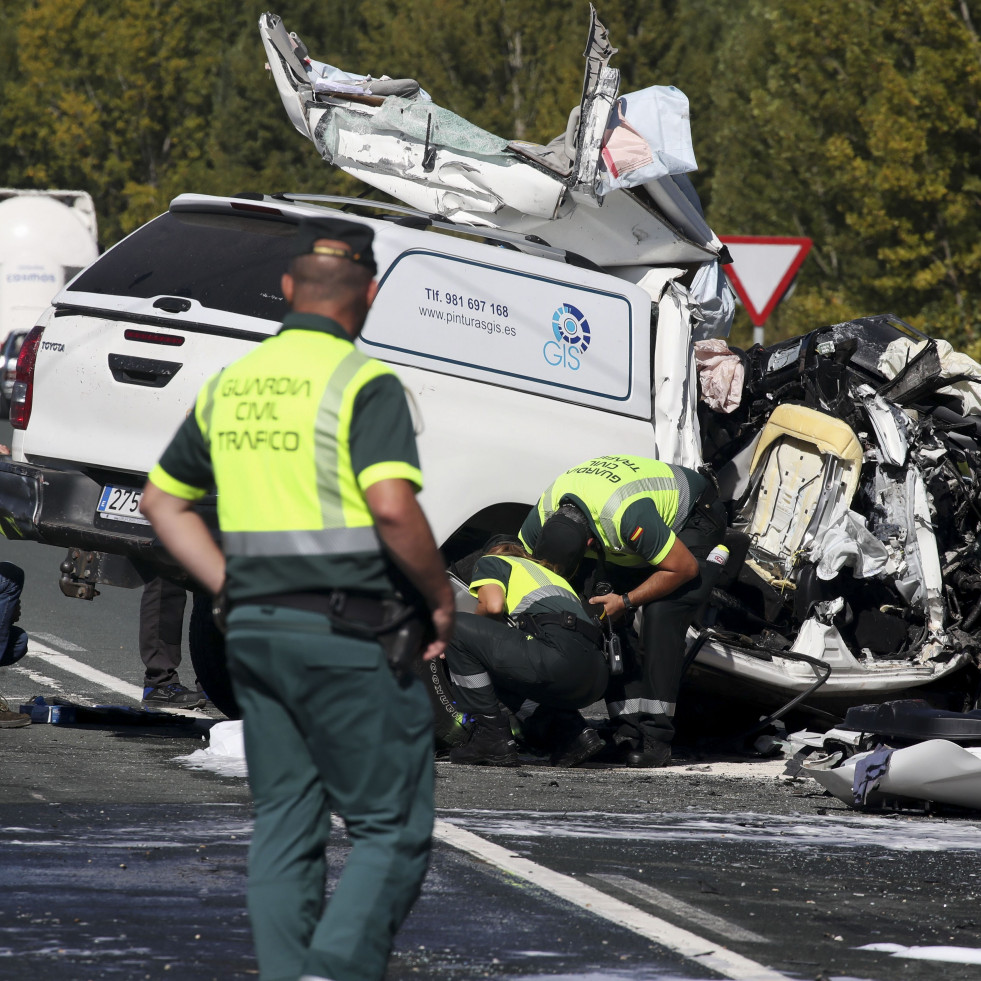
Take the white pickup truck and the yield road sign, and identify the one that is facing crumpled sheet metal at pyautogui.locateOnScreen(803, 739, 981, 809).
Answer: the yield road sign

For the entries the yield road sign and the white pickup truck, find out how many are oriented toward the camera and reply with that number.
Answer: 1

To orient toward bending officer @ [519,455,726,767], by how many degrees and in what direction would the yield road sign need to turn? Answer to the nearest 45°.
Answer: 0° — it already faces them

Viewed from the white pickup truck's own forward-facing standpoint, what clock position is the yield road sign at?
The yield road sign is roughly at 11 o'clock from the white pickup truck.

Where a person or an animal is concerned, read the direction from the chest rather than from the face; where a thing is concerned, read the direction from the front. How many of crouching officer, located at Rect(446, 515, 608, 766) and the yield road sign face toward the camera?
1

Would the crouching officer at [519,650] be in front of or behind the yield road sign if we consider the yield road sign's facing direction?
in front

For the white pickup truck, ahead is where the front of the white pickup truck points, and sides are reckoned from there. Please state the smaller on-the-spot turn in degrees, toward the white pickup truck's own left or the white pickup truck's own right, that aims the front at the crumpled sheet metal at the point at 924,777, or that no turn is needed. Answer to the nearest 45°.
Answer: approximately 90° to the white pickup truck's own right

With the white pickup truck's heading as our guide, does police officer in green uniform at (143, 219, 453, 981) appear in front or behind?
behind

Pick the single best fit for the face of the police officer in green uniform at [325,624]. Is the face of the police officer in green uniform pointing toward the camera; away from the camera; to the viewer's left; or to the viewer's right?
away from the camera

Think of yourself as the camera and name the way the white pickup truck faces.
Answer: facing away from the viewer and to the right of the viewer

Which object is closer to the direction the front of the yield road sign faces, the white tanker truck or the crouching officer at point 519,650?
the crouching officer
